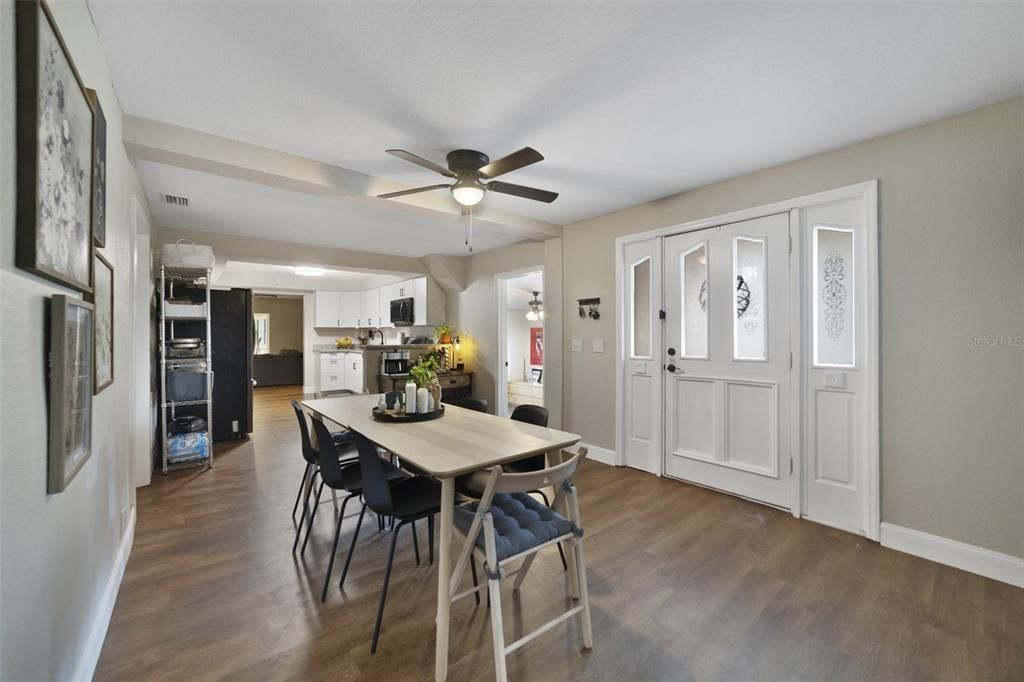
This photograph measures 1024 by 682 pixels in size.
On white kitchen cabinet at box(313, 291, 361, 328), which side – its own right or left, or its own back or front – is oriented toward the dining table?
front

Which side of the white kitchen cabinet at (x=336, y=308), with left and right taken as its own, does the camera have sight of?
front

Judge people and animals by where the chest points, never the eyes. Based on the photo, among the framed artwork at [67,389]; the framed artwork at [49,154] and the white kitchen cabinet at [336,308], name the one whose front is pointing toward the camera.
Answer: the white kitchen cabinet

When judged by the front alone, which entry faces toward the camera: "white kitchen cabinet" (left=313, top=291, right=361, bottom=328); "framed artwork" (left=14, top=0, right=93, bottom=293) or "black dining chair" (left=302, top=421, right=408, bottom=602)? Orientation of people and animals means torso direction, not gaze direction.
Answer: the white kitchen cabinet

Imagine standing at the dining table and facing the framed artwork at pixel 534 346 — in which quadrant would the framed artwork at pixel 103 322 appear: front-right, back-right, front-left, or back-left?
back-left

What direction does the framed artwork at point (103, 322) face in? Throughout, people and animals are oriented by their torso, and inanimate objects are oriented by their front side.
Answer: to the viewer's right

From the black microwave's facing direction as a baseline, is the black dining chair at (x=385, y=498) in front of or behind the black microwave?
in front

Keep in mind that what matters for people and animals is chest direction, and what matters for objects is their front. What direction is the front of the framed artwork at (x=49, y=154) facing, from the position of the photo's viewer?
facing to the right of the viewer

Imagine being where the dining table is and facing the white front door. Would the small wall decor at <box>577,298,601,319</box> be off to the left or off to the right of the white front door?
left

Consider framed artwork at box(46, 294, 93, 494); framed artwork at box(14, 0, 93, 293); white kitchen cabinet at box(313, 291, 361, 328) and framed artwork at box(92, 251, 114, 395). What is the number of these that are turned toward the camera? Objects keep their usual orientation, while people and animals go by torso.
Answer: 1

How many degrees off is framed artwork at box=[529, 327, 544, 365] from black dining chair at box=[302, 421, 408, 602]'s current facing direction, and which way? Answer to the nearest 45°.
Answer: approximately 45° to its left

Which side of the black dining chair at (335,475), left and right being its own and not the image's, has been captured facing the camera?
right

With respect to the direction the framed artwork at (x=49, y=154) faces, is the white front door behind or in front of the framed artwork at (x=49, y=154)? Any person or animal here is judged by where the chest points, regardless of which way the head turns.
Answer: in front

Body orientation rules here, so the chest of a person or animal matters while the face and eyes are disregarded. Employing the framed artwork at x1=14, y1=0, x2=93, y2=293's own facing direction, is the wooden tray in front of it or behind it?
in front

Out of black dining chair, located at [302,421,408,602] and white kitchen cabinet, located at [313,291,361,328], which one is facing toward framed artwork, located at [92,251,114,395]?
the white kitchen cabinet

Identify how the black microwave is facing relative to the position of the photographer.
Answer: facing the viewer and to the left of the viewer
